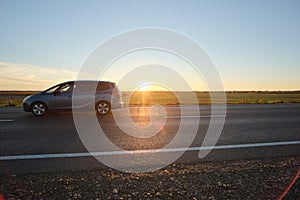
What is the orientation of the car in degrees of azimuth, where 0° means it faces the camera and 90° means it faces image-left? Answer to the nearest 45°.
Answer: approximately 90°
